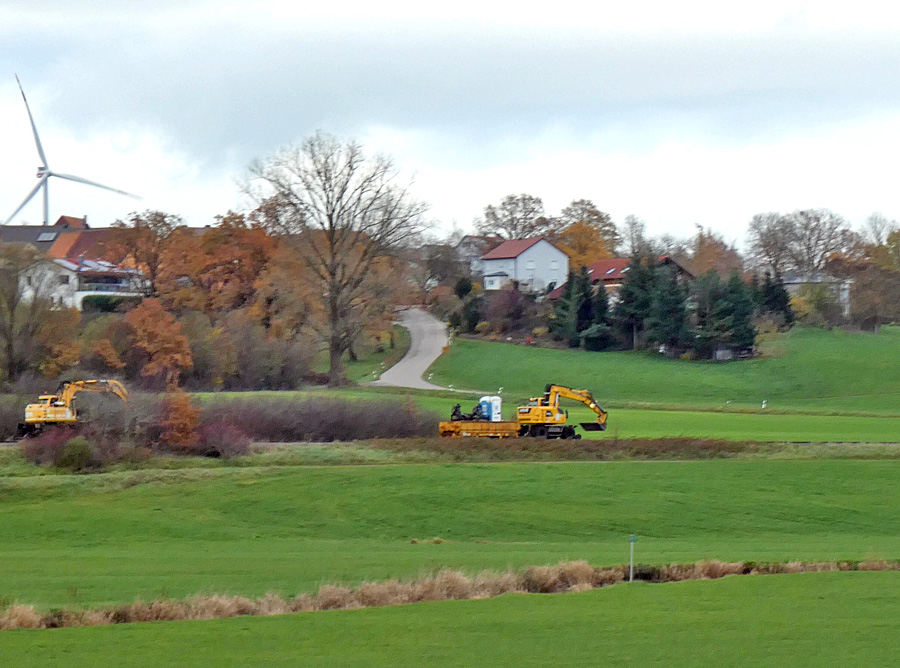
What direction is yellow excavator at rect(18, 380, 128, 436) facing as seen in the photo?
to the viewer's right

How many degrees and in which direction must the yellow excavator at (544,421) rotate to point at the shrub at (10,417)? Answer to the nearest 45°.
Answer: approximately 180°

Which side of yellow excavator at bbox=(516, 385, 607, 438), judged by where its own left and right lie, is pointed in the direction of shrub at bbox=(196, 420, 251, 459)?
back

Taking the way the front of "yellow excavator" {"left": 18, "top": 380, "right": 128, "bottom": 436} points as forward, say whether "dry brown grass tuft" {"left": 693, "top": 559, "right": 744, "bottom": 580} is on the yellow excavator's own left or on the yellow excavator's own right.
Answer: on the yellow excavator's own right

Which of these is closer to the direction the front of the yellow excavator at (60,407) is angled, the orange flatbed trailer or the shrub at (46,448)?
the orange flatbed trailer

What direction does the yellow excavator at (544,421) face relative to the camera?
to the viewer's right

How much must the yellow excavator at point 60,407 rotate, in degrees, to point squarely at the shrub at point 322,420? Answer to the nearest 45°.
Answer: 0° — it already faces it

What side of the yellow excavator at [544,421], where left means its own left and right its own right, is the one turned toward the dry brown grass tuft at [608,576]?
right

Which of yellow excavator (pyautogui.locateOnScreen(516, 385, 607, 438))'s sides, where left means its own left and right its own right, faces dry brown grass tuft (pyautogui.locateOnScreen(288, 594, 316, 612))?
right

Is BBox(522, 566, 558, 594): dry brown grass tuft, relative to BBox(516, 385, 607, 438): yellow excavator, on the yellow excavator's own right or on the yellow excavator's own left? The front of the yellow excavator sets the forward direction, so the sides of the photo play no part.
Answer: on the yellow excavator's own right

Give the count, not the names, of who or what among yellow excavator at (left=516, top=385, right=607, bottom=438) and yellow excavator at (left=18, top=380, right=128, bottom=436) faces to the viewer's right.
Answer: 2

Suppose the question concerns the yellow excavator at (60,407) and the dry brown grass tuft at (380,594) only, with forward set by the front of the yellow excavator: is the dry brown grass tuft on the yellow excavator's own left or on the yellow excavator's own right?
on the yellow excavator's own right
